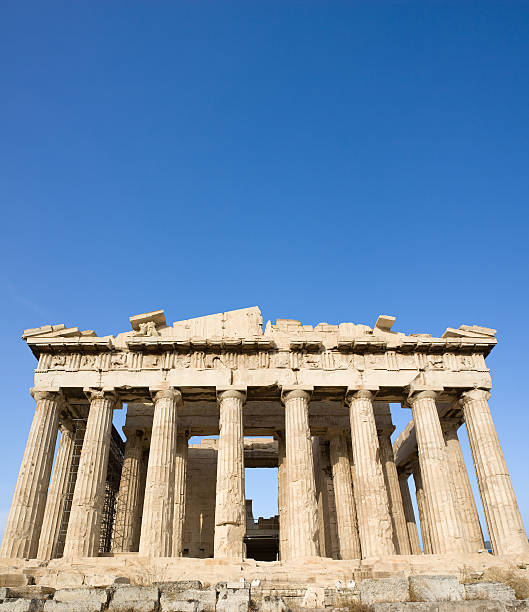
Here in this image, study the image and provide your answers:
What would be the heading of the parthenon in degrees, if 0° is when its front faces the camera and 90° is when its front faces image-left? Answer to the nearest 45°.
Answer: approximately 0°
